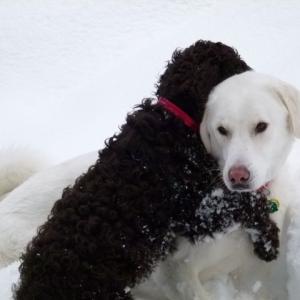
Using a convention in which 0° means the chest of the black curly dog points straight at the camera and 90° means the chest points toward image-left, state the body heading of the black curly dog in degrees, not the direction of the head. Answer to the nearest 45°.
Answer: approximately 270°
